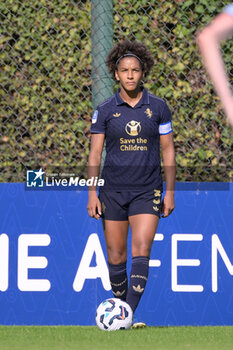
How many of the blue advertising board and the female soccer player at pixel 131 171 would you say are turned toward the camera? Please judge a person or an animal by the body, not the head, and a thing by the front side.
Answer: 2

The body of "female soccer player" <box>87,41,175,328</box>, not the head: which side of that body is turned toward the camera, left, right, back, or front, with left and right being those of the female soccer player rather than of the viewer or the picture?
front

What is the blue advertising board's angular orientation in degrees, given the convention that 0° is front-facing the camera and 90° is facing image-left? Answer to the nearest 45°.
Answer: approximately 0°

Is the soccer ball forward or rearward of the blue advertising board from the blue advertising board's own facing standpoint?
forward
